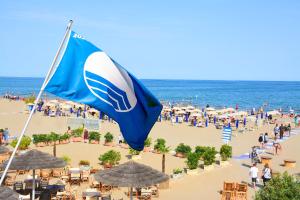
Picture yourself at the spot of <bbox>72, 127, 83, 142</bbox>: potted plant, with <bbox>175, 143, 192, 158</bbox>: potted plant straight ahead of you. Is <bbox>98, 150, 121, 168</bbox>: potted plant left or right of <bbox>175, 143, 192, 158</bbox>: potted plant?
right

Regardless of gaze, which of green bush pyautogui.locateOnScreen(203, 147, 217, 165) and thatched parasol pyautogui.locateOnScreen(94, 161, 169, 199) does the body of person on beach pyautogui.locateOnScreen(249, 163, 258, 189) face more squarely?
the green bush

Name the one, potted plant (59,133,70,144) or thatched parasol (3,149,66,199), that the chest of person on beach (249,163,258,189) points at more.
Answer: the potted plant

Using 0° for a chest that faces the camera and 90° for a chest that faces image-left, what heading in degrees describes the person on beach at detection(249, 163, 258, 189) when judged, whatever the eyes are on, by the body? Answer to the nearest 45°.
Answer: approximately 180°

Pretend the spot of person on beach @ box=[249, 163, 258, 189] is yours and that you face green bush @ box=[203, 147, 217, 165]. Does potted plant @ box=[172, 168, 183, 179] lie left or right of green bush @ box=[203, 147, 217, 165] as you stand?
left

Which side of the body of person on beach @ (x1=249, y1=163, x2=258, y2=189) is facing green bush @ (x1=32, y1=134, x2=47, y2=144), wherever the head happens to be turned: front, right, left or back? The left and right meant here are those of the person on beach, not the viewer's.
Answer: left

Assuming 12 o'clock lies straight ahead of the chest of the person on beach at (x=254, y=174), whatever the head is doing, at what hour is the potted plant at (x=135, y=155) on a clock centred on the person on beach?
The potted plant is roughly at 10 o'clock from the person on beach.

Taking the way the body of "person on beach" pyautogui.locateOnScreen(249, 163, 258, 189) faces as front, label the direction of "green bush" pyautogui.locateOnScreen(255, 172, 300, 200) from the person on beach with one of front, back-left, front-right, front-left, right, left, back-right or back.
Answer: back

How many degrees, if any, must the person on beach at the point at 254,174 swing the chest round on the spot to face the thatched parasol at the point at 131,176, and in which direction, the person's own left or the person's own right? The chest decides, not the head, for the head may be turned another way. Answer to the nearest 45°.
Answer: approximately 135° to the person's own left

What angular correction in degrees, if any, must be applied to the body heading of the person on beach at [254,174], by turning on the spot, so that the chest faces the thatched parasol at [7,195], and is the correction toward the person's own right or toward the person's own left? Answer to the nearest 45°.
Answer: approximately 135° to the person's own left
